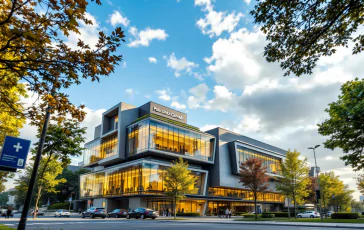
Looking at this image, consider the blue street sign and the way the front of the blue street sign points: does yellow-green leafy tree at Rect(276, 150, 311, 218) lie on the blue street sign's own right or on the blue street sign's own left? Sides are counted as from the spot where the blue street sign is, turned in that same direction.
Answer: on the blue street sign's own left

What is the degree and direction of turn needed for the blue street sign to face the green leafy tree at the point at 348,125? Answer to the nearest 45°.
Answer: approximately 90° to its left

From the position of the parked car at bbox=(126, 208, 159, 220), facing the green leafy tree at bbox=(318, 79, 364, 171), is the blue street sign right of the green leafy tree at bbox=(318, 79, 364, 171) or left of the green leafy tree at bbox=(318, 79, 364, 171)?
right

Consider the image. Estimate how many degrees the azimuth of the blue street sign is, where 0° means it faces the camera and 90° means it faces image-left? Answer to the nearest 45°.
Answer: approximately 0°

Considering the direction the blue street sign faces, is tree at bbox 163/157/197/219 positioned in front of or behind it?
behind

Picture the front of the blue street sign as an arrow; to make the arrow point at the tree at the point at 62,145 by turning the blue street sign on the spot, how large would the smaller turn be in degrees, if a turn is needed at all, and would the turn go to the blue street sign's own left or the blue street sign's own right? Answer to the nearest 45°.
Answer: approximately 180°

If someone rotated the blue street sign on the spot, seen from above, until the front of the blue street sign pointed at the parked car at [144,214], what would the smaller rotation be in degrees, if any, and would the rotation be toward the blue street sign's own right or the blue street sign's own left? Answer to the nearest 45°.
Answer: approximately 135° to the blue street sign's own left
